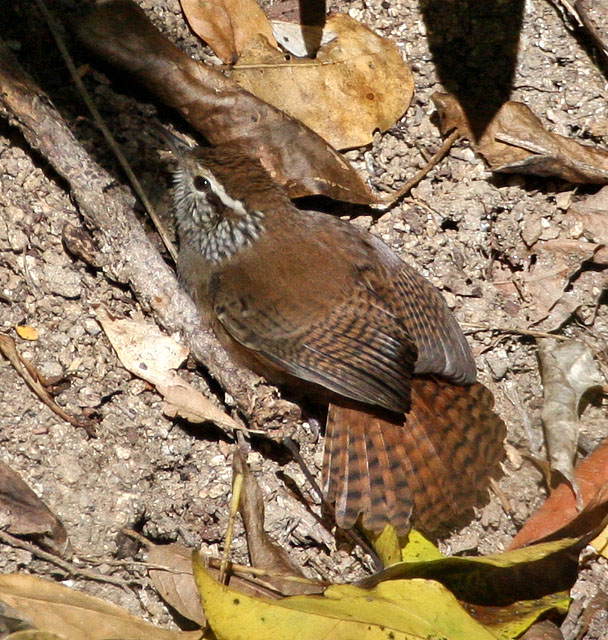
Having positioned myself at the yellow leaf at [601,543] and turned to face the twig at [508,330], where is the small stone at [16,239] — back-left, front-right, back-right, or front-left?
front-left

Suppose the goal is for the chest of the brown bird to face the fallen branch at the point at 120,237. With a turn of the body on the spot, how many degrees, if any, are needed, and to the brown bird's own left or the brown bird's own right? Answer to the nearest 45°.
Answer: approximately 45° to the brown bird's own left

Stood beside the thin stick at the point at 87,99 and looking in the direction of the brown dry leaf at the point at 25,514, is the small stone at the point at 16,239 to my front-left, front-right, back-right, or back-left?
front-right

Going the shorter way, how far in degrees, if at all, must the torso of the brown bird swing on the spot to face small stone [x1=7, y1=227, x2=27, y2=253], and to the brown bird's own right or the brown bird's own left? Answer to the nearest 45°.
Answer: approximately 45° to the brown bird's own left

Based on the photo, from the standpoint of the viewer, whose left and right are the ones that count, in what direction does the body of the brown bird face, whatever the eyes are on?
facing away from the viewer and to the left of the viewer

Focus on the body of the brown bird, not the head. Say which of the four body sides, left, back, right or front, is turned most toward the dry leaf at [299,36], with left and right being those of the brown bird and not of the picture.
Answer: front

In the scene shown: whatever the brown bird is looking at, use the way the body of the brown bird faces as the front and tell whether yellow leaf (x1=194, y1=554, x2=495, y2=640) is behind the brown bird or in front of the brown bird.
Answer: behind

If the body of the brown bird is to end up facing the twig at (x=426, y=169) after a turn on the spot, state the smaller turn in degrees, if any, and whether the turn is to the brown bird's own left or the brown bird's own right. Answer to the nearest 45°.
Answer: approximately 45° to the brown bird's own right

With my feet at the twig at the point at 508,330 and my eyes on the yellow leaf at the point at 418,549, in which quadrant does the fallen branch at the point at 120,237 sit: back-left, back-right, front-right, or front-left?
front-right

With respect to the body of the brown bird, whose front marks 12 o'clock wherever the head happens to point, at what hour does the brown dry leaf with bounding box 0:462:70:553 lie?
The brown dry leaf is roughly at 9 o'clock from the brown bird.

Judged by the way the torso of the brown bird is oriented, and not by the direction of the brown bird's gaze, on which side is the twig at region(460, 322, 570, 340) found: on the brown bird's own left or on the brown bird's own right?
on the brown bird's own right

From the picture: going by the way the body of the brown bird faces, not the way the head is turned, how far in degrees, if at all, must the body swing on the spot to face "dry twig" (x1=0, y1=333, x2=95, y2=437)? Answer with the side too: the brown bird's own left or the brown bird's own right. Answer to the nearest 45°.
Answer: approximately 90° to the brown bird's own left

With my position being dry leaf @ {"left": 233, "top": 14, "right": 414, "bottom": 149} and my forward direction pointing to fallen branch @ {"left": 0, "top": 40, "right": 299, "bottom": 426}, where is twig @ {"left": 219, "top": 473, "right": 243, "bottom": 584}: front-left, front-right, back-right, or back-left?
front-left

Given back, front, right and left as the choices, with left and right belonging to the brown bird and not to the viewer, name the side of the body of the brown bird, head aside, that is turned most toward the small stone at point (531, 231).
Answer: right

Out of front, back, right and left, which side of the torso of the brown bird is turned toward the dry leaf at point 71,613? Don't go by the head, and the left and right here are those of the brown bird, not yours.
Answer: left

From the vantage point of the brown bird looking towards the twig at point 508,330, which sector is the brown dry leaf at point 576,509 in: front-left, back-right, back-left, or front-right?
front-right

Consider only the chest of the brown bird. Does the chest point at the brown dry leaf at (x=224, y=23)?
yes
